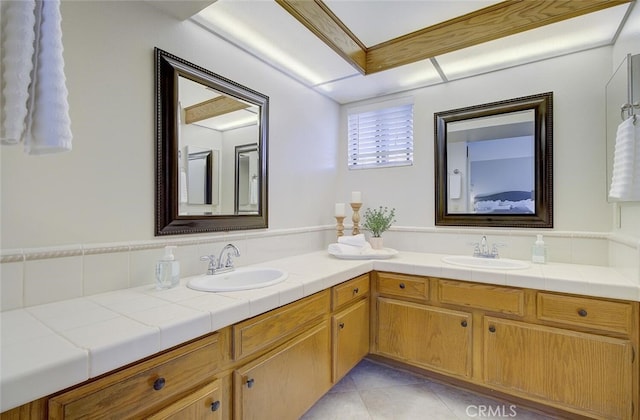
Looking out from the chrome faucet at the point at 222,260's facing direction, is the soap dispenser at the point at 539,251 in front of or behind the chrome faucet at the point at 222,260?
in front

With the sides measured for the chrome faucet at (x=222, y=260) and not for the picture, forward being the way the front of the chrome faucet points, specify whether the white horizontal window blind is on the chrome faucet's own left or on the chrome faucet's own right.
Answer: on the chrome faucet's own left

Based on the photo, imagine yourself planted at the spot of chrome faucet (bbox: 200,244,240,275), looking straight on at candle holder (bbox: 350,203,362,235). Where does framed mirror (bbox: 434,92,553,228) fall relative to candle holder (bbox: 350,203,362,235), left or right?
right

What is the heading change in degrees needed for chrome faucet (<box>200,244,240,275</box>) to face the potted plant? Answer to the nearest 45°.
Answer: approximately 45° to its left

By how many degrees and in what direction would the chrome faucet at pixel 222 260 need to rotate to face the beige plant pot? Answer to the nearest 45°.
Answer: approximately 45° to its left

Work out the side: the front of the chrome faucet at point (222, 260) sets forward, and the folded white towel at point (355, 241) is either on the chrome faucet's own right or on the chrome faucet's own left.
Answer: on the chrome faucet's own left

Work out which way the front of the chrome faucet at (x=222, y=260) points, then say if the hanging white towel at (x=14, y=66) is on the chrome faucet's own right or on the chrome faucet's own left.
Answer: on the chrome faucet's own right

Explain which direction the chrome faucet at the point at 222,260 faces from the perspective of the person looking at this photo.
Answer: facing the viewer and to the right of the viewer

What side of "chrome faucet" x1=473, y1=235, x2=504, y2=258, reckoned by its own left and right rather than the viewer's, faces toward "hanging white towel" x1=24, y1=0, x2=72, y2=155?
front

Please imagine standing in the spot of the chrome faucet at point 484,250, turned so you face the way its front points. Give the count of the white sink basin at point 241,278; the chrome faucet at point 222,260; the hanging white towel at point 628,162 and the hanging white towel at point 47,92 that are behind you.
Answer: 0

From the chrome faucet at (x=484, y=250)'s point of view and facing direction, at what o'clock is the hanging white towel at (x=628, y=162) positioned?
The hanging white towel is roughly at 10 o'clock from the chrome faucet.

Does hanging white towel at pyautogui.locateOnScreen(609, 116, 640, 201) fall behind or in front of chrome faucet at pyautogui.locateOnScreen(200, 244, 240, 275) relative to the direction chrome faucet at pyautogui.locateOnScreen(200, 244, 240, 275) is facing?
in front

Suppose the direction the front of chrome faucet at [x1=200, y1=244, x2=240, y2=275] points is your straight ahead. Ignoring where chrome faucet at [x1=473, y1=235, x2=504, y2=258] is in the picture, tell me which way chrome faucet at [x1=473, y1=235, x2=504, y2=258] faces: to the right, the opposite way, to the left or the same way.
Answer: to the right

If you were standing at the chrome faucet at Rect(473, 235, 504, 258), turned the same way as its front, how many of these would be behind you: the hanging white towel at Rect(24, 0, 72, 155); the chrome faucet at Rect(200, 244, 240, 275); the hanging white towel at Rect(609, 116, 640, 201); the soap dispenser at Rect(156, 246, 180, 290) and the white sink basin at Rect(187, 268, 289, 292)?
0

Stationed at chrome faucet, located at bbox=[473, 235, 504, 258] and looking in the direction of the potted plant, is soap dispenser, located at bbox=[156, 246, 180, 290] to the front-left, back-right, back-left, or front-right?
front-left

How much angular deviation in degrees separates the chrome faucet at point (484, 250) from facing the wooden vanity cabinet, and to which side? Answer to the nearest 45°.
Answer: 0° — it already faces it

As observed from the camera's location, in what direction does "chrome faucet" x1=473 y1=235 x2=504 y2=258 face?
facing the viewer

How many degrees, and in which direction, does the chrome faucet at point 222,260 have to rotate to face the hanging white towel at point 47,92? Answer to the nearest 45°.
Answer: approximately 90° to its right

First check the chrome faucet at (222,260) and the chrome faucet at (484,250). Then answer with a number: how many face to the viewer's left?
0

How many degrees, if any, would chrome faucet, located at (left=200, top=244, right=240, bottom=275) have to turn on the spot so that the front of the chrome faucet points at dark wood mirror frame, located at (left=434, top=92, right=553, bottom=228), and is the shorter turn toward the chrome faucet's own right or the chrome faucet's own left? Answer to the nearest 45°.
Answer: approximately 45° to the chrome faucet's own left
